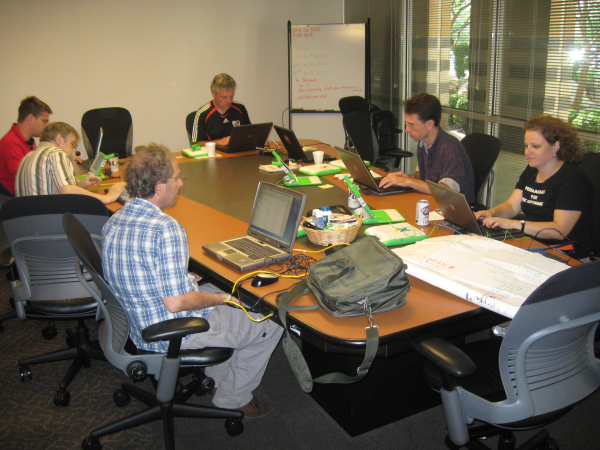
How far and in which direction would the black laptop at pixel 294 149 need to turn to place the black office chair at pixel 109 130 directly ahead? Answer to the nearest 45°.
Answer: approximately 90° to its left

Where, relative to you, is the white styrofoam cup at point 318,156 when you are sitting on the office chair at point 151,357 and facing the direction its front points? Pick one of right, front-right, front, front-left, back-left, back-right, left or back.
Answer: front-left

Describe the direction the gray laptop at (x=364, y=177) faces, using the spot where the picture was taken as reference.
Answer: facing away from the viewer and to the right of the viewer

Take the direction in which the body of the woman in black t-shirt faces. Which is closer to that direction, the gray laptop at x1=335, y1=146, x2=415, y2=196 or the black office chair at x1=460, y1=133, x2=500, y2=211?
the gray laptop

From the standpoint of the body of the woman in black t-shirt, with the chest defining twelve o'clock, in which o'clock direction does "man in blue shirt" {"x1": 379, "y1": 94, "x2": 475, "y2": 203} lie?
The man in blue shirt is roughly at 3 o'clock from the woman in black t-shirt.

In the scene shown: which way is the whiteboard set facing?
toward the camera

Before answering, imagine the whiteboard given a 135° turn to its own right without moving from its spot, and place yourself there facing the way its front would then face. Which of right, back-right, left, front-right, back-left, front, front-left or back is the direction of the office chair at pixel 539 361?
back-left

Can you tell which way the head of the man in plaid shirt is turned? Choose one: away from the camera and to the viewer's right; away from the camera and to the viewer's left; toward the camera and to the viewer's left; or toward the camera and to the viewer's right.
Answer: away from the camera and to the viewer's right

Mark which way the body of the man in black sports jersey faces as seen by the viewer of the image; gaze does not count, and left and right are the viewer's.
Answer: facing the viewer and to the right of the viewer

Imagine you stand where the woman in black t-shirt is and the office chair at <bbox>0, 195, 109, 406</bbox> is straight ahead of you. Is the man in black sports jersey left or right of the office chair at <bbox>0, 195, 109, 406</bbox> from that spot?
right

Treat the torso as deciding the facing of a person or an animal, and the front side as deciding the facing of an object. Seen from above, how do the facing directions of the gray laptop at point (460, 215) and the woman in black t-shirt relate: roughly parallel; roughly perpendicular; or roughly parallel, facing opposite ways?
roughly parallel, facing opposite ways

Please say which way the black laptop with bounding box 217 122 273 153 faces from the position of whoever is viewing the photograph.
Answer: facing away from the viewer and to the left of the viewer

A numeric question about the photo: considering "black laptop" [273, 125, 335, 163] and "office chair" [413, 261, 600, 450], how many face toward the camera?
0

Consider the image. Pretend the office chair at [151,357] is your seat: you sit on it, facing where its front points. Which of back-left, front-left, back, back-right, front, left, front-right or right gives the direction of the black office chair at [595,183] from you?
front

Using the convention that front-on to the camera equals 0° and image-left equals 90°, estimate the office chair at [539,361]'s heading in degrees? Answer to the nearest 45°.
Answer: approximately 135°

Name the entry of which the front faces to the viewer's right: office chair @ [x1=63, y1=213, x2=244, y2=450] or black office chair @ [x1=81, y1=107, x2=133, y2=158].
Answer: the office chair
